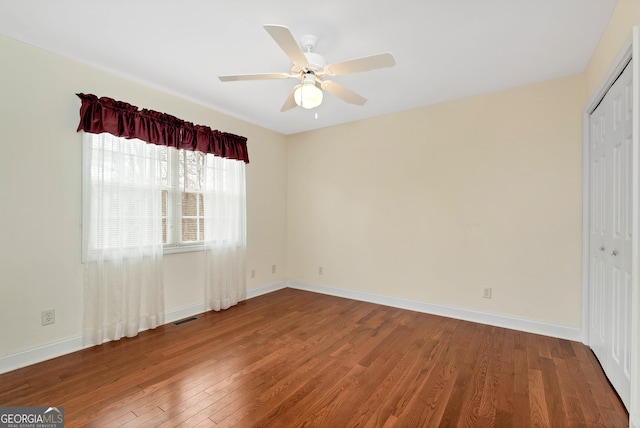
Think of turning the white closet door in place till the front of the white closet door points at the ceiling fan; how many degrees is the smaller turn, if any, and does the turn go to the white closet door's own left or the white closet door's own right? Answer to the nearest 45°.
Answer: approximately 45° to the white closet door's own left

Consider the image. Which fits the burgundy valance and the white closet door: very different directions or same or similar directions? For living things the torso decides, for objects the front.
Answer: very different directions

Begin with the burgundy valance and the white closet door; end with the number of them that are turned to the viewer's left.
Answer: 1

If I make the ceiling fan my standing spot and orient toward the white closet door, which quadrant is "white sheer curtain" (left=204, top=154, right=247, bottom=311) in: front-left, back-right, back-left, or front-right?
back-left

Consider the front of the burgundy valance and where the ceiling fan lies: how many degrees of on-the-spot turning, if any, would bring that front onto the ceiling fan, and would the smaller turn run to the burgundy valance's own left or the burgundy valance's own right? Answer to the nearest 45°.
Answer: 0° — it already faces it

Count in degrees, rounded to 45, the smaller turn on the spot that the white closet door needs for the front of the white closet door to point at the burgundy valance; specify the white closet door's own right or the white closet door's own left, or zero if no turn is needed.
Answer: approximately 45° to the white closet door's own left

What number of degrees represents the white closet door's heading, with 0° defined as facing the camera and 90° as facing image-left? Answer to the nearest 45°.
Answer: approximately 90°

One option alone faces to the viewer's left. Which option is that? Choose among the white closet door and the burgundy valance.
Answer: the white closet door

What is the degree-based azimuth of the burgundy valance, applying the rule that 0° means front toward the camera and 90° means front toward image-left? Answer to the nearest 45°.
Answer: approximately 315°
